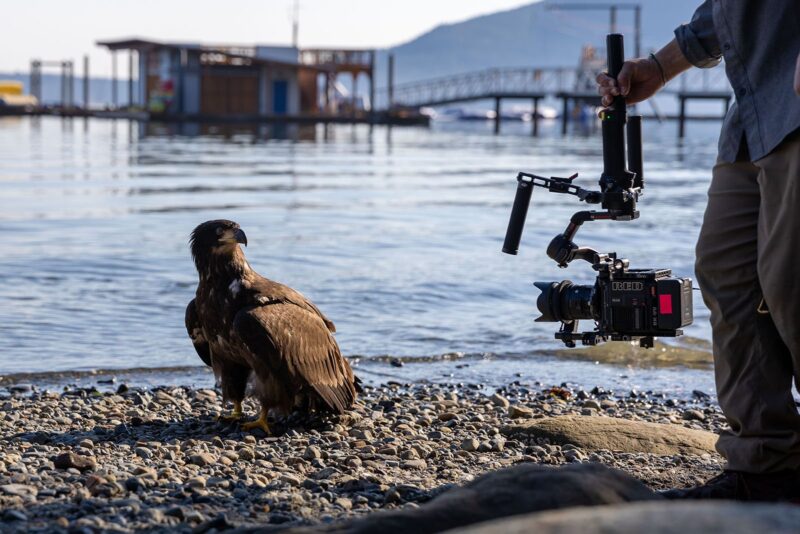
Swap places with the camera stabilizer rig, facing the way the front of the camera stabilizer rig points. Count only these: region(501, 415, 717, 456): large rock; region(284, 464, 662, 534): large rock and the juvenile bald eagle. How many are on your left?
1

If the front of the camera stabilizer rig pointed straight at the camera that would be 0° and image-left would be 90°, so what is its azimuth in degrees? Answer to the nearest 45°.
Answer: approximately 90°

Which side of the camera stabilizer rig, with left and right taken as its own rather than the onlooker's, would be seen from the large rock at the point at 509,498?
left

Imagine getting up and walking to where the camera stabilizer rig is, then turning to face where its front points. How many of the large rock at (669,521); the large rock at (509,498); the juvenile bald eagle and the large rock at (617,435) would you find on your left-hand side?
2

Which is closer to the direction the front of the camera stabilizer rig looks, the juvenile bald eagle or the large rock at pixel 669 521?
the juvenile bald eagle

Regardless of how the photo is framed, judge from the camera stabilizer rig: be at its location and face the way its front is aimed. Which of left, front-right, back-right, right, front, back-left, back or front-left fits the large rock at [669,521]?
left

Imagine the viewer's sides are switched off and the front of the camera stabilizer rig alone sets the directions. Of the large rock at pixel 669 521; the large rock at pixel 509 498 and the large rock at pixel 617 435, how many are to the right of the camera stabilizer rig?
1

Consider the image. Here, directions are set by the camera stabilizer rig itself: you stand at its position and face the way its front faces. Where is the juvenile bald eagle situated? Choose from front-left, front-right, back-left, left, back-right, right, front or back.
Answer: front-right

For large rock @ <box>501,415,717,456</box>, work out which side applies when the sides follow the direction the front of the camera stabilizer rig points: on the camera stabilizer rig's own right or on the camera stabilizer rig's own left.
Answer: on the camera stabilizer rig's own right
